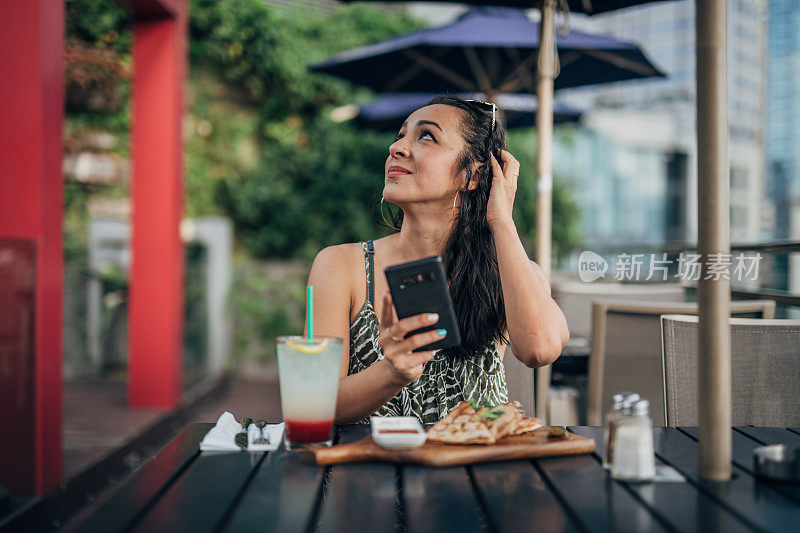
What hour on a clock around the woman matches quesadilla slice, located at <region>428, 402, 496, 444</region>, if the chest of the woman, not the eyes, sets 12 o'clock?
The quesadilla slice is roughly at 12 o'clock from the woman.

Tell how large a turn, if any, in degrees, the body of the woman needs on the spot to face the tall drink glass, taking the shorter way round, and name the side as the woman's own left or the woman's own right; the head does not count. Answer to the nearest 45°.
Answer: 0° — they already face it

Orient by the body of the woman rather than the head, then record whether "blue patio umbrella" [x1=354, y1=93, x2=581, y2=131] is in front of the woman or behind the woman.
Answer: behind

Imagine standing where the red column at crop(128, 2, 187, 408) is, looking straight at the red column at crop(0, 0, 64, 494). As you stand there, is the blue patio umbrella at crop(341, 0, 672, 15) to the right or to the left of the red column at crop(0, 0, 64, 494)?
left

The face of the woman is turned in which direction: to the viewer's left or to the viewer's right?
to the viewer's left

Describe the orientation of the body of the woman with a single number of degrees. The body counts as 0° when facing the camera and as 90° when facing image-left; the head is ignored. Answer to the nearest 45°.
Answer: approximately 0°

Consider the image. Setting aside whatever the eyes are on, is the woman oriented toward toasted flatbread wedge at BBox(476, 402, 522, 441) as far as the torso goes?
yes

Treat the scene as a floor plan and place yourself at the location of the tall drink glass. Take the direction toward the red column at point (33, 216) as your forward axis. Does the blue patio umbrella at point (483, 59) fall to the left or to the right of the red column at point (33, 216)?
right

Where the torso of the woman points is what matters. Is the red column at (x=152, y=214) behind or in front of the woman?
behind
